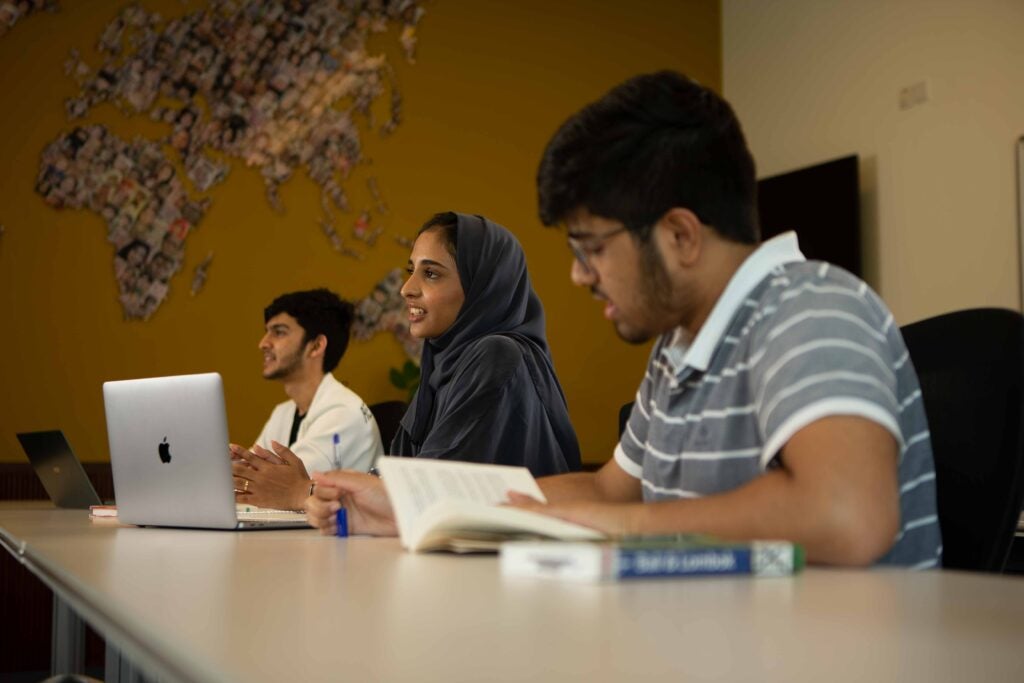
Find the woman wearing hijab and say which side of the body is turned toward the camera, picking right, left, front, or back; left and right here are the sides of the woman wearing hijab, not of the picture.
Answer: left

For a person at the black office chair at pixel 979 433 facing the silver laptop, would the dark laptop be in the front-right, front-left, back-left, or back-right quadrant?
front-right

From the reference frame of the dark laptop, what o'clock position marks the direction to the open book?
The open book is roughly at 4 o'clock from the dark laptop.

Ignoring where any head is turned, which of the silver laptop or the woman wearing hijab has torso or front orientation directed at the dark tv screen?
the silver laptop

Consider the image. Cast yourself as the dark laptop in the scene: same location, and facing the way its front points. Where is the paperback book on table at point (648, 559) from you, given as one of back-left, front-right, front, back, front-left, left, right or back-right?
back-right

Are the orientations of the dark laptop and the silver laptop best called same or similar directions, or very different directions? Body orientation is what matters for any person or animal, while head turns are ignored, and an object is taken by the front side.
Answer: same or similar directions

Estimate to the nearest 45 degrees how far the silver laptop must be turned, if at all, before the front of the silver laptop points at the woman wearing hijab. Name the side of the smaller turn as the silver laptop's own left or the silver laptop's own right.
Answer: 0° — it already faces them

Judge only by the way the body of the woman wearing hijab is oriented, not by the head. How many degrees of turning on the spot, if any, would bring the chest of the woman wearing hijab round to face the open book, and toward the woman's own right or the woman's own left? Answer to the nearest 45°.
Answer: approximately 90° to the woman's own left

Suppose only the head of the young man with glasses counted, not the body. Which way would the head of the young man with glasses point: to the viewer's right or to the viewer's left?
to the viewer's left

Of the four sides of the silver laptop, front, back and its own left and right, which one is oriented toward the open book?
right

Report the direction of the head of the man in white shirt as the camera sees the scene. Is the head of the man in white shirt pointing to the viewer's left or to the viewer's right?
to the viewer's left

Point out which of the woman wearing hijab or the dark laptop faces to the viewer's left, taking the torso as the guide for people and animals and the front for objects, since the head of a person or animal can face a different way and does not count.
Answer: the woman wearing hijab

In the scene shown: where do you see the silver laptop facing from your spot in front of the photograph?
facing away from the viewer and to the right of the viewer

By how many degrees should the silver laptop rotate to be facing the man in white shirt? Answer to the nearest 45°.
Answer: approximately 45° to its left

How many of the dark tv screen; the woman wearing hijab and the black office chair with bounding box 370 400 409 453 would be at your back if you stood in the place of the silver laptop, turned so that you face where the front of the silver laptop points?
0

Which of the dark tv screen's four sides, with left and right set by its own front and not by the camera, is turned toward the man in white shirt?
front

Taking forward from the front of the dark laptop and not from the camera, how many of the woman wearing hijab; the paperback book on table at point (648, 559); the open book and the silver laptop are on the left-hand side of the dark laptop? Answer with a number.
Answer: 0

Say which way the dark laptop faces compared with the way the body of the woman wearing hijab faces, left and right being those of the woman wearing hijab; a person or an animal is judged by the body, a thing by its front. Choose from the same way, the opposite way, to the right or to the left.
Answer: to the right

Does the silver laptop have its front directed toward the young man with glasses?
no

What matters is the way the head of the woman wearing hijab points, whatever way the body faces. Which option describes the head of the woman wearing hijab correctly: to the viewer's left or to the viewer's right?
to the viewer's left

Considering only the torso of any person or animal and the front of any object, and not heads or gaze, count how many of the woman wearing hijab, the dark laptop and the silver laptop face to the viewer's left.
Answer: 1

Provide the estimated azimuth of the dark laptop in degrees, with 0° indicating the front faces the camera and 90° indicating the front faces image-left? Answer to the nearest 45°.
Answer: approximately 225°

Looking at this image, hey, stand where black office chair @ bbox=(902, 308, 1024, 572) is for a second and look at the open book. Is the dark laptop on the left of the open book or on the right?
right
